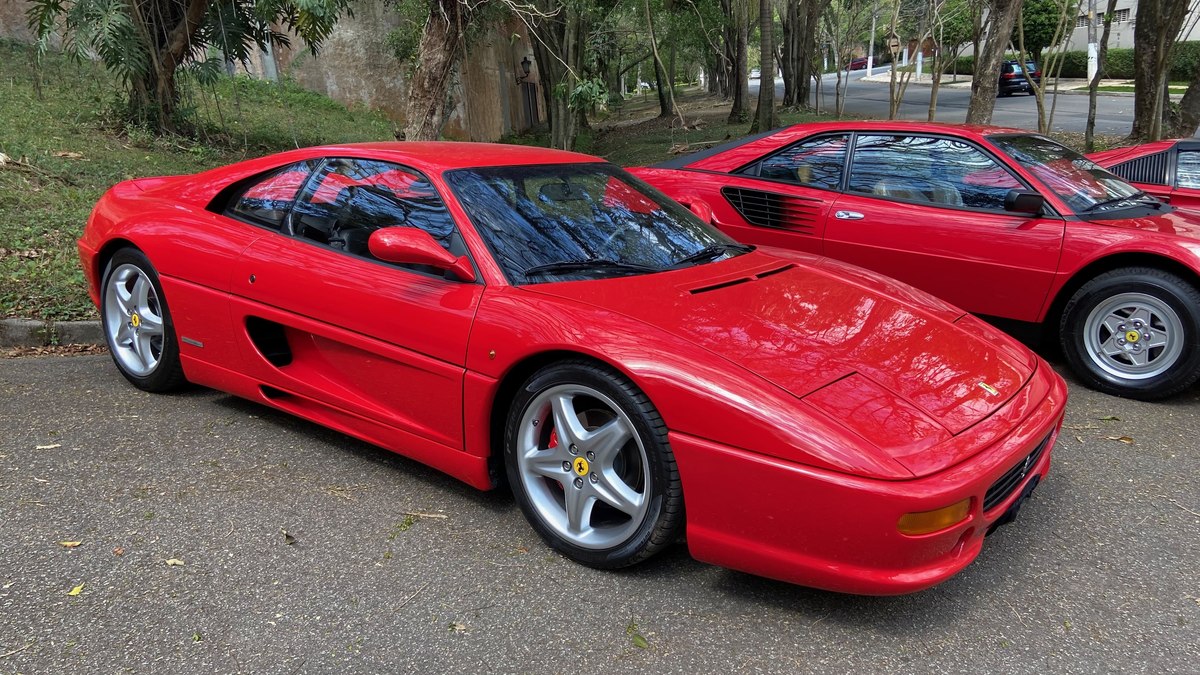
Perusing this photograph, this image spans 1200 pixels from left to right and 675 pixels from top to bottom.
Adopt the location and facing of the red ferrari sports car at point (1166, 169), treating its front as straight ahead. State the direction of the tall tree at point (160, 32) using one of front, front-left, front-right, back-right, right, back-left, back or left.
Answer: back

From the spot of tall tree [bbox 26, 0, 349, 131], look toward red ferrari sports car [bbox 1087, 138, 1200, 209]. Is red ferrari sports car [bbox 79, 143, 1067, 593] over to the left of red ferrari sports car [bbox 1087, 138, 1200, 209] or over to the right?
right

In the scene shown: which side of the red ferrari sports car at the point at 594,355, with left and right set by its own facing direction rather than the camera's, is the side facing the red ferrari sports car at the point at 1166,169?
left

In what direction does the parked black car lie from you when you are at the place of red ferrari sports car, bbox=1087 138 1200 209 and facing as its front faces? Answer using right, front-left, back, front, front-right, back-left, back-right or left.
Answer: left

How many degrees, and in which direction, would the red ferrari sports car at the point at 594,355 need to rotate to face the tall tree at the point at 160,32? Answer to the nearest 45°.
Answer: approximately 180°

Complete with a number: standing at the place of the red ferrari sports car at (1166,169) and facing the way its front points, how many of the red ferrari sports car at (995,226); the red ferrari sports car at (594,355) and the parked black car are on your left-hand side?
1

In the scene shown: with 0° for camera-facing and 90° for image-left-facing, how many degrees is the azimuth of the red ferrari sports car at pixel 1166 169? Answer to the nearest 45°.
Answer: approximately 270°

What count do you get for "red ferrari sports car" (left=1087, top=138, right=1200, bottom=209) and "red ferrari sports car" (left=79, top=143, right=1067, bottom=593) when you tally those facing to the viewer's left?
0

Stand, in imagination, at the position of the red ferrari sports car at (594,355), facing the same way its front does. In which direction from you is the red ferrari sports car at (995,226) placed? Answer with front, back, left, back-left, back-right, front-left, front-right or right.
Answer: left

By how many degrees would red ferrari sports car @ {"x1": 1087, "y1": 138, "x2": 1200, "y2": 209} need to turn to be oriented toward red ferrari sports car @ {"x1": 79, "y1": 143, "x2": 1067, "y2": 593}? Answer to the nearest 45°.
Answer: approximately 90° to its right

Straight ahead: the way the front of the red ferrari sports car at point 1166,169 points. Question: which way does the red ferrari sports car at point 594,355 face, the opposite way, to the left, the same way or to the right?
the same way

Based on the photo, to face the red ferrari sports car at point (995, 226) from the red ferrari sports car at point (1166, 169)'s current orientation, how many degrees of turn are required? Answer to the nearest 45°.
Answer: approximately 90° to its right
